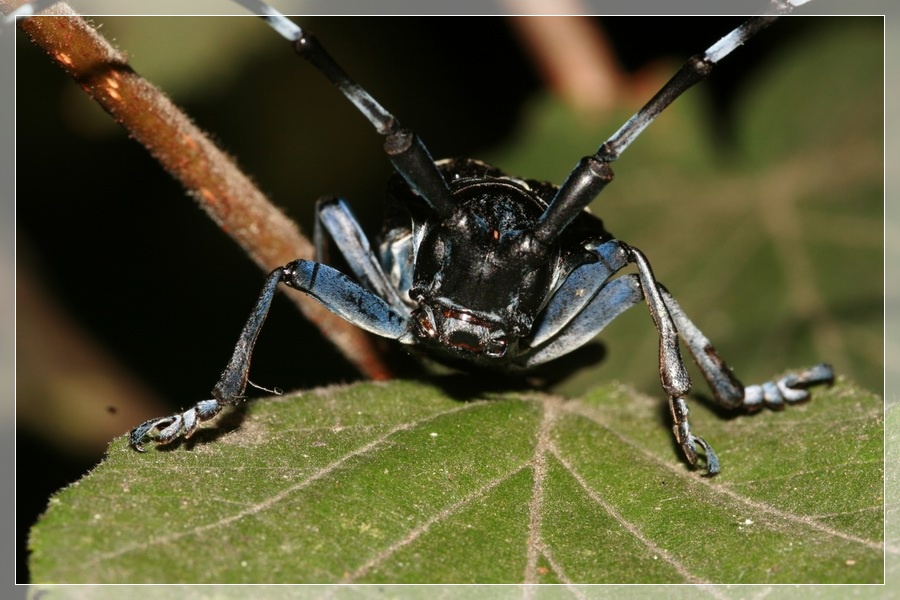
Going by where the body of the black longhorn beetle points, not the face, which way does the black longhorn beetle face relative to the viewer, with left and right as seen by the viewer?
facing the viewer

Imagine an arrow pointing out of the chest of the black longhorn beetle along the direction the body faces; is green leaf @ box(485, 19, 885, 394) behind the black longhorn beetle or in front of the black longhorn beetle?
behind

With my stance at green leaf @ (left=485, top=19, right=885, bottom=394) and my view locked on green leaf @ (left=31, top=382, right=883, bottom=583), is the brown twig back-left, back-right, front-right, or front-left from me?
front-right
